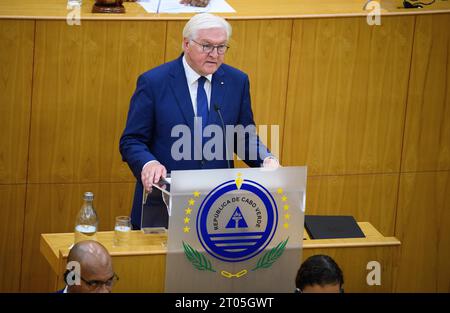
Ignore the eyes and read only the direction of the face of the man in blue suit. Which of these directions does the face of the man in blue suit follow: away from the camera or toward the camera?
toward the camera

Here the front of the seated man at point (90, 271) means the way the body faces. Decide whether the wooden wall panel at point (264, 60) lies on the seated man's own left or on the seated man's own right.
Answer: on the seated man's own left

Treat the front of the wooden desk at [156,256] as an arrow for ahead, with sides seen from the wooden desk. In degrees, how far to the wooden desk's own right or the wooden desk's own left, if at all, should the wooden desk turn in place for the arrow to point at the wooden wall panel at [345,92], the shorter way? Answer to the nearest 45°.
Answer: approximately 135° to the wooden desk's own left

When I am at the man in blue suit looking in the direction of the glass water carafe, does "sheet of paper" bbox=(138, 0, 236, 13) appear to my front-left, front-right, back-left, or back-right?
back-right

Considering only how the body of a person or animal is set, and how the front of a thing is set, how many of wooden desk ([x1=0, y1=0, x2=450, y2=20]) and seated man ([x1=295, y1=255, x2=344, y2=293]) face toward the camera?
2

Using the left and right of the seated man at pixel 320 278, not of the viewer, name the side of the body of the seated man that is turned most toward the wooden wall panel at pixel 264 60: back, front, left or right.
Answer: back

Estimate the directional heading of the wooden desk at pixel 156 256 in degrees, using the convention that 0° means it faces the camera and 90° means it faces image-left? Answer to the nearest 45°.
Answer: approximately 0°

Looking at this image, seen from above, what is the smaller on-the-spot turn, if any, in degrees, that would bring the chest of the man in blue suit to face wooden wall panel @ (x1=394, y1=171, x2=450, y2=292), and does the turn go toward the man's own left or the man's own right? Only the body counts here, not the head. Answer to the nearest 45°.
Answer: approximately 90° to the man's own left

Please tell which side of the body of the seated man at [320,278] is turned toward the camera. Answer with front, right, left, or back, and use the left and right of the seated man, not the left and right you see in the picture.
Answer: front

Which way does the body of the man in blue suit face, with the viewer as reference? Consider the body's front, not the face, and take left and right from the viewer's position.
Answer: facing the viewer and to the right of the viewer

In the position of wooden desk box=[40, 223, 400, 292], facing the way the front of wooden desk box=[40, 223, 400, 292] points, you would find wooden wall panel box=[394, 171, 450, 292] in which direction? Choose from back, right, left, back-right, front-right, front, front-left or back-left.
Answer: back-left
